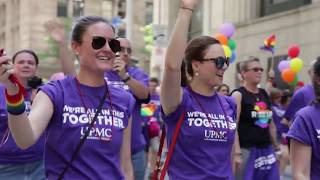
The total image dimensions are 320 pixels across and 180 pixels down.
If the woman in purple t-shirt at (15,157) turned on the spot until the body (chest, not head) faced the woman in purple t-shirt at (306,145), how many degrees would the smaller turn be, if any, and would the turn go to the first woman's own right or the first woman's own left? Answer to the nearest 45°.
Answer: approximately 45° to the first woman's own left

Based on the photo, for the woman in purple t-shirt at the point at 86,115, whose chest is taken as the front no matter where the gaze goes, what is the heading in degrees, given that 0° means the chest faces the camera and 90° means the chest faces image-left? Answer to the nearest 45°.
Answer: approximately 315°

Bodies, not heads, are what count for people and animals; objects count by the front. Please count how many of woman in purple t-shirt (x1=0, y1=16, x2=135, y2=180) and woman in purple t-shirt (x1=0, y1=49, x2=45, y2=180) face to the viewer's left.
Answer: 0

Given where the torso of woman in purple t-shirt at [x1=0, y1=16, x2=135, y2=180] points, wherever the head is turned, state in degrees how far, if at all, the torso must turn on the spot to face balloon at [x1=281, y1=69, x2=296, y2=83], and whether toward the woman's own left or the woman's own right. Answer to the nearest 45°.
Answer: approximately 90° to the woman's own left

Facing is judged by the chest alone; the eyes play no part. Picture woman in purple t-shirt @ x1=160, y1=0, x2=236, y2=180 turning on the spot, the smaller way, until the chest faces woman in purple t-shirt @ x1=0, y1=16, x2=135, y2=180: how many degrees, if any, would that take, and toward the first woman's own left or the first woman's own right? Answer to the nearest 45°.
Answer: approximately 90° to the first woman's own right

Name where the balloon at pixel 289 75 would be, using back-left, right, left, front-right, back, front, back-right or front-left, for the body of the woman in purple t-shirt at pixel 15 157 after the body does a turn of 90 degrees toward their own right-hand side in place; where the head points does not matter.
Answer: back-right

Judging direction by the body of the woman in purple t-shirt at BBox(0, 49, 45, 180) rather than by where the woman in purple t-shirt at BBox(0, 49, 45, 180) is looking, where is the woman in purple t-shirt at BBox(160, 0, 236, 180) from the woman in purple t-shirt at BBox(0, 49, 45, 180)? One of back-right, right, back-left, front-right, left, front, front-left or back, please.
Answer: front-left

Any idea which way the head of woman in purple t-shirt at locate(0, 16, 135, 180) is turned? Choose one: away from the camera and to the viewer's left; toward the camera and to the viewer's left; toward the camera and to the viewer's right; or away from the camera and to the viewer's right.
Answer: toward the camera and to the viewer's right
